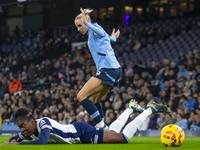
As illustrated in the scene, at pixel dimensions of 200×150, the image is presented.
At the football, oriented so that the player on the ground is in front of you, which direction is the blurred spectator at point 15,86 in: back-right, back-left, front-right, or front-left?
front-right

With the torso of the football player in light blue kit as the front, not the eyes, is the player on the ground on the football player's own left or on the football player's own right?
on the football player's own left

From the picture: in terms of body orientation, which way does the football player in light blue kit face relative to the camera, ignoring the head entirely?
to the viewer's left

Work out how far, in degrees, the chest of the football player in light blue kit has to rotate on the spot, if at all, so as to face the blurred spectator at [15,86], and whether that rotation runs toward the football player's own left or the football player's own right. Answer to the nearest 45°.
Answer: approximately 90° to the football player's own right

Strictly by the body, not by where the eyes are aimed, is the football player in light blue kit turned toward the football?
no
